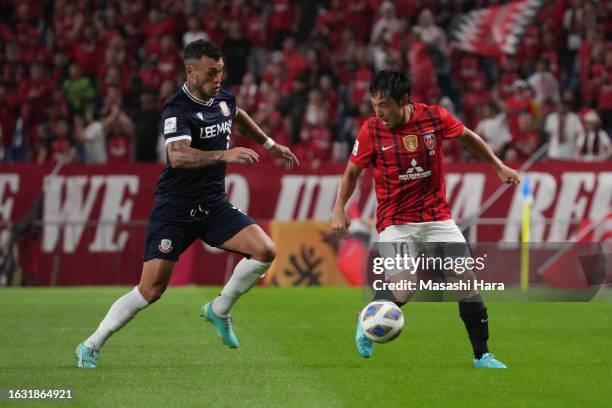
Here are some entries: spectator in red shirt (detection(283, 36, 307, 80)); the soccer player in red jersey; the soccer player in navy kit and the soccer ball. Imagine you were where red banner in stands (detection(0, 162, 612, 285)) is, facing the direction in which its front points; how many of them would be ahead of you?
3

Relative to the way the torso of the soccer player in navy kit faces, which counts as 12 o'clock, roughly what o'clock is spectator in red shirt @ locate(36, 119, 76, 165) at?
The spectator in red shirt is roughly at 7 o'clock from the soccer player in navy kit.

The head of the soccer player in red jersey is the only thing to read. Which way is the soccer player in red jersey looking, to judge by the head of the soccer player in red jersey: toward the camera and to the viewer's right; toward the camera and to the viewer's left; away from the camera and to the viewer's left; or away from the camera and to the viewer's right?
toward the camera and to the viewer's left

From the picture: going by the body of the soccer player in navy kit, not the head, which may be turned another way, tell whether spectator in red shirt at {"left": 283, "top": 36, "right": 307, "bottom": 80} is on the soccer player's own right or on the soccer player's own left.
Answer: on the soccer player's own left

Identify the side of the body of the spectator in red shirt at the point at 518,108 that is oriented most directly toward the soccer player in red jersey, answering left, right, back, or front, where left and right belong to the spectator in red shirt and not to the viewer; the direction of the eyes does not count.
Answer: front

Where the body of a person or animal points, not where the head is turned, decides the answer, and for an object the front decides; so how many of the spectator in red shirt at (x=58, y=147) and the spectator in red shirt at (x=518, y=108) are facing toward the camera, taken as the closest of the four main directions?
2

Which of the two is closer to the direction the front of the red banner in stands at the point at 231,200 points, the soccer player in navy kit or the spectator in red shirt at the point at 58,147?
the soccer player in navy kit

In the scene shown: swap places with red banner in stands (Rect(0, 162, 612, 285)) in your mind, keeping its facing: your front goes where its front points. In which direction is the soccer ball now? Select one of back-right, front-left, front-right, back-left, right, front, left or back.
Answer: front

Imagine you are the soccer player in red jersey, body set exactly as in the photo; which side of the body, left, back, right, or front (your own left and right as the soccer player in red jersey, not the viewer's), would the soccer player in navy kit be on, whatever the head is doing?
right

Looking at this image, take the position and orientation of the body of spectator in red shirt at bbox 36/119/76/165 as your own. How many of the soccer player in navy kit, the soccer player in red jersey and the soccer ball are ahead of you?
3

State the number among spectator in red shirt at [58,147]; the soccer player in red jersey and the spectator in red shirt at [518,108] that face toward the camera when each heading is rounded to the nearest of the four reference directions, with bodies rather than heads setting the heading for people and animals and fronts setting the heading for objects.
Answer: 3

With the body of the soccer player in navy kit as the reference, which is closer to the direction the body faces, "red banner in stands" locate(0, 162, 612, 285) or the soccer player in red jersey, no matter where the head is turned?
the soccer player in red jersey

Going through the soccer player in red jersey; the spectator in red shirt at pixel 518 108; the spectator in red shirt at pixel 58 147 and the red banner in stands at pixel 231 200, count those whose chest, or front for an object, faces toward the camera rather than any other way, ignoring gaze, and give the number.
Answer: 4

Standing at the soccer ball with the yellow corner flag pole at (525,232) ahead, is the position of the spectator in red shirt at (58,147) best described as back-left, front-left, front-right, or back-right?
front-left

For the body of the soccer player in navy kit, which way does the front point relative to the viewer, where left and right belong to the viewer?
facing the viewer and to the right of the viewer

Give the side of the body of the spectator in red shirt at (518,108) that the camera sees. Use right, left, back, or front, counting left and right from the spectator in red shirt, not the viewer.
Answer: front

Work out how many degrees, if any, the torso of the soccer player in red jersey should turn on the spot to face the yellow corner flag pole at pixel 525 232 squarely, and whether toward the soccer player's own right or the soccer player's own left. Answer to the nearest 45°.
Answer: approximately 180°
